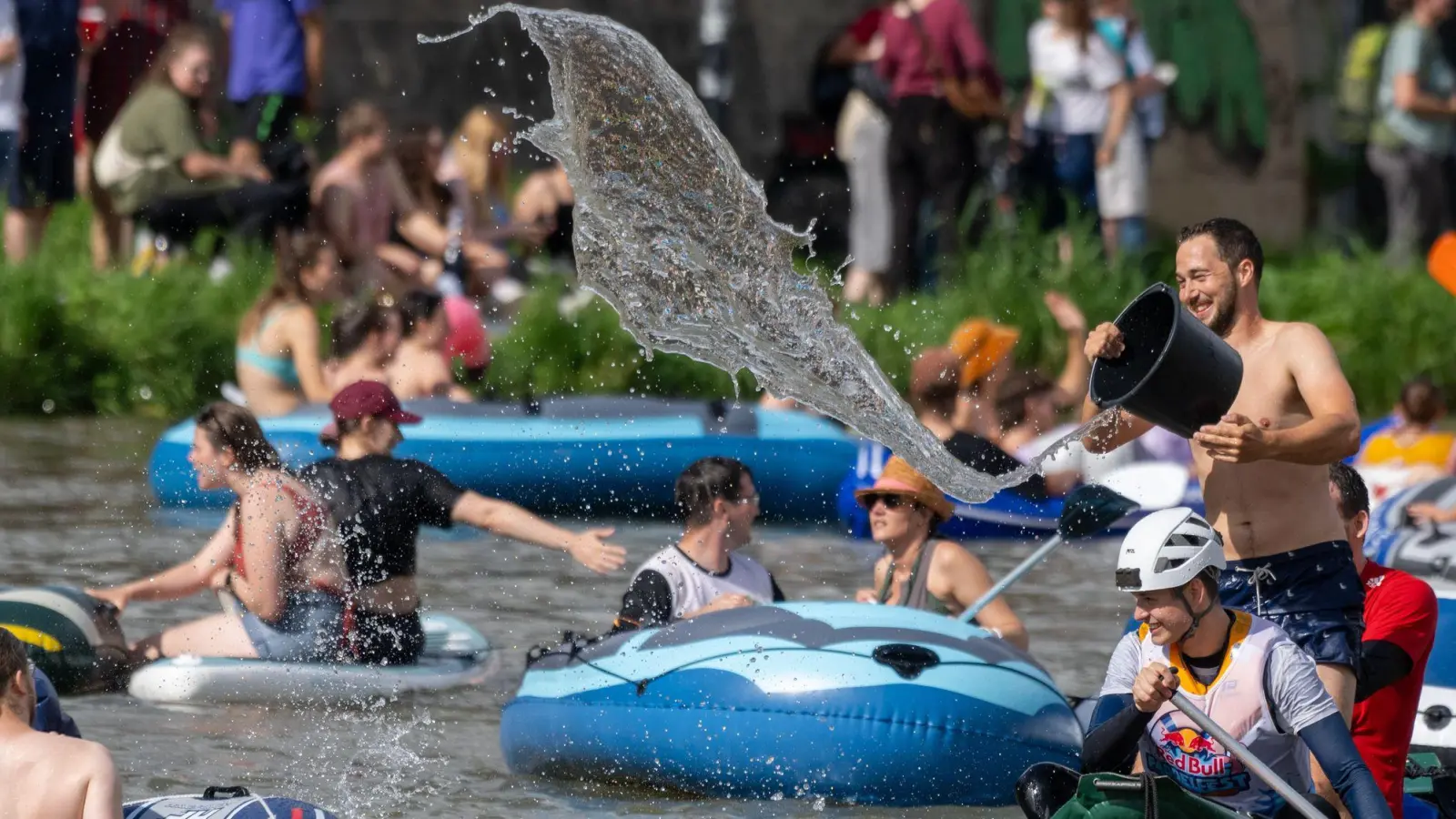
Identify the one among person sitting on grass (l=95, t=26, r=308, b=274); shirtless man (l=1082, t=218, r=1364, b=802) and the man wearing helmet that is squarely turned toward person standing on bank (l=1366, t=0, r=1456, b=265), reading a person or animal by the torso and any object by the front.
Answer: the person sitting on grass

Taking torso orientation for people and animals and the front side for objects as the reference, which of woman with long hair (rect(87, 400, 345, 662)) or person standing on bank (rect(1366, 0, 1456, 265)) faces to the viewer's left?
the woman with long hair

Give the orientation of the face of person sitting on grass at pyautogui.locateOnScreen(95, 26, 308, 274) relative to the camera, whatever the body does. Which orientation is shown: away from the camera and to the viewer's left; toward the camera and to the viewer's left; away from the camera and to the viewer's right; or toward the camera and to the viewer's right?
toward the camera and to the viewer's right

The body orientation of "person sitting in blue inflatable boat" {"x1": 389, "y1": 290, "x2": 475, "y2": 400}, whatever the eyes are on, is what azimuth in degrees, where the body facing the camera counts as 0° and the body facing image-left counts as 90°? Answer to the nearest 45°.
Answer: approximately 225°

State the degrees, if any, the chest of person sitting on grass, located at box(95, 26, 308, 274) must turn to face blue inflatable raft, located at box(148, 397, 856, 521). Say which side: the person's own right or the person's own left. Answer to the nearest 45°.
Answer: approximately 45° to the person's own right

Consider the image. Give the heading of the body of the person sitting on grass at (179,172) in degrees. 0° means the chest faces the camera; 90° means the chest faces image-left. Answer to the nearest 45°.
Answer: approximately 270°

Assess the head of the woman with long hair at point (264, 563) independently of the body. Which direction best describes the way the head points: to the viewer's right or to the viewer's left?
to the viewer's left

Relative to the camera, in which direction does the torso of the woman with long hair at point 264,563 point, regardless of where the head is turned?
to the viewer's left

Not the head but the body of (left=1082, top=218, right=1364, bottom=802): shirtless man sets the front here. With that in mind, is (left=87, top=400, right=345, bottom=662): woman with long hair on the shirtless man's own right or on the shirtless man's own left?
on the shirtless man's own right

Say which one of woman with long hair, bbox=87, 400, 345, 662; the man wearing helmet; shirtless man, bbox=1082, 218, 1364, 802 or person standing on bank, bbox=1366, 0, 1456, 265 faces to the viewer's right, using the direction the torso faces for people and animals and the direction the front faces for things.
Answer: the person standing on bank

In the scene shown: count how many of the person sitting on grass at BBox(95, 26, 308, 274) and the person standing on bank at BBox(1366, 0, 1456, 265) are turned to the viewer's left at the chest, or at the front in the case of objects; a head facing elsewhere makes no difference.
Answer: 0
